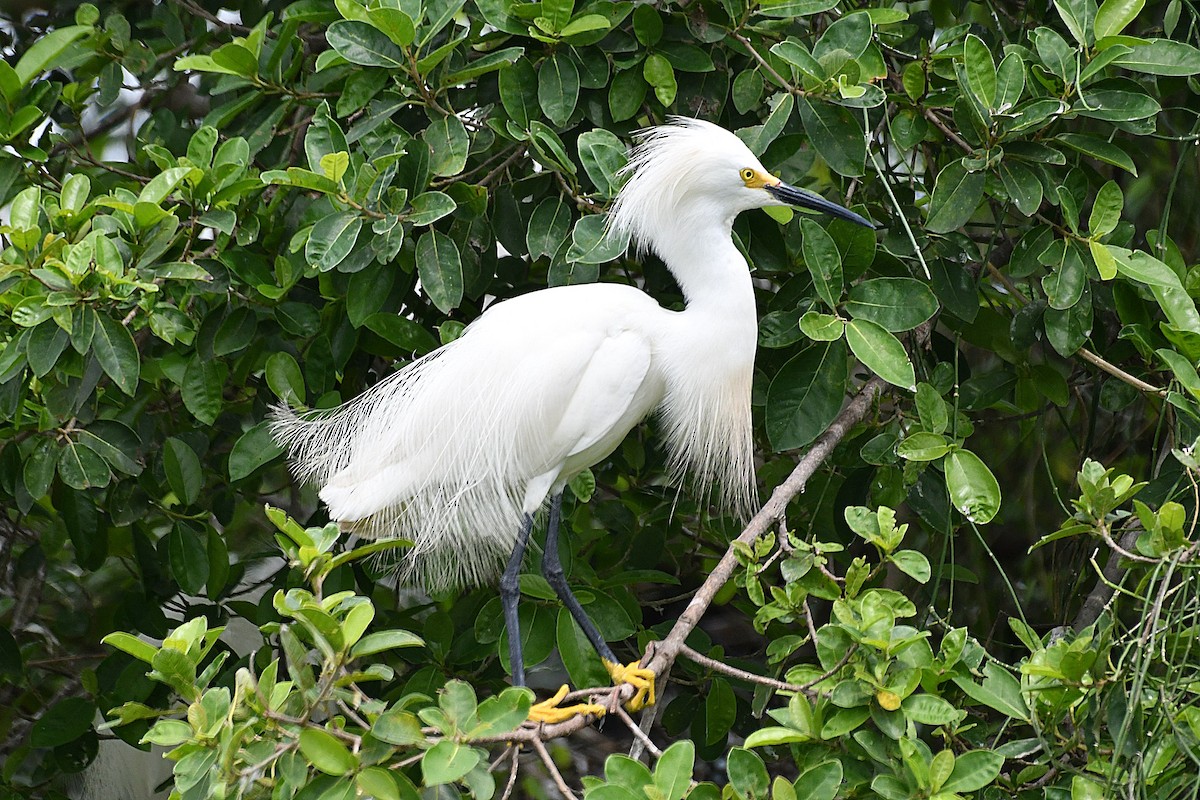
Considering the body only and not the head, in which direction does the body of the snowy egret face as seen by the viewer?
to the viewer's right
